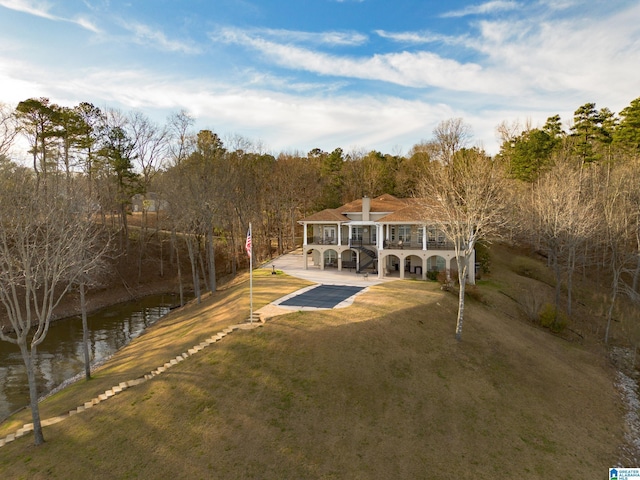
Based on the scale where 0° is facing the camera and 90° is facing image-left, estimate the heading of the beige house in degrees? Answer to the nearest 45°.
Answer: approximately 0°

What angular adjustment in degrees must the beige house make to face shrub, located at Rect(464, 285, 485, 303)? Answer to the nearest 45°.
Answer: approximately 45° to its left

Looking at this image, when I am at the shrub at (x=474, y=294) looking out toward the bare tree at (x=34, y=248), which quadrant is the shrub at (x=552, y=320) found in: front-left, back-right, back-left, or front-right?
back-left

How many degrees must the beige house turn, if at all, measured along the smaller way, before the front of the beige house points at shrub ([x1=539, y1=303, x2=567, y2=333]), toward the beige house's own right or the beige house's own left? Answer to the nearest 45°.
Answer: approximately 45° to the beige house's own left

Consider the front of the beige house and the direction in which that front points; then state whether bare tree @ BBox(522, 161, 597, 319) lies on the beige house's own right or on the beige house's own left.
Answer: on the beige house's own left

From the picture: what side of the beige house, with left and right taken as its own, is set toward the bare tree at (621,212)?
left
